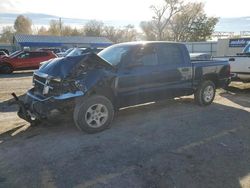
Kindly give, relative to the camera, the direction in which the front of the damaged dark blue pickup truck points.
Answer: facing the viewer and to the left of the viewer

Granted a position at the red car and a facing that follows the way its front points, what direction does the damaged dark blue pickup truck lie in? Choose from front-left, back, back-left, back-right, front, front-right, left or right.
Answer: left

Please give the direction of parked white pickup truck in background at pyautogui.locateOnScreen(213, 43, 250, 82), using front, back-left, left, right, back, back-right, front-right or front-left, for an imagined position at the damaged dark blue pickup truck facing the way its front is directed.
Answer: back

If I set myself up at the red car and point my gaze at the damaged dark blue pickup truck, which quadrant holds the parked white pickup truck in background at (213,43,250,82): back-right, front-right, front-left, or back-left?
front-left

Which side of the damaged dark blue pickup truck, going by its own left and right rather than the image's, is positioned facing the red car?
right

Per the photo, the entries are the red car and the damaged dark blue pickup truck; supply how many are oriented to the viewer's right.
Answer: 0

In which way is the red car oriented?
to the viewer's left

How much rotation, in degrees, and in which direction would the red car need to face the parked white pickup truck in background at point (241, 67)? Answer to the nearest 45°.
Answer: approximately 135° to its left
